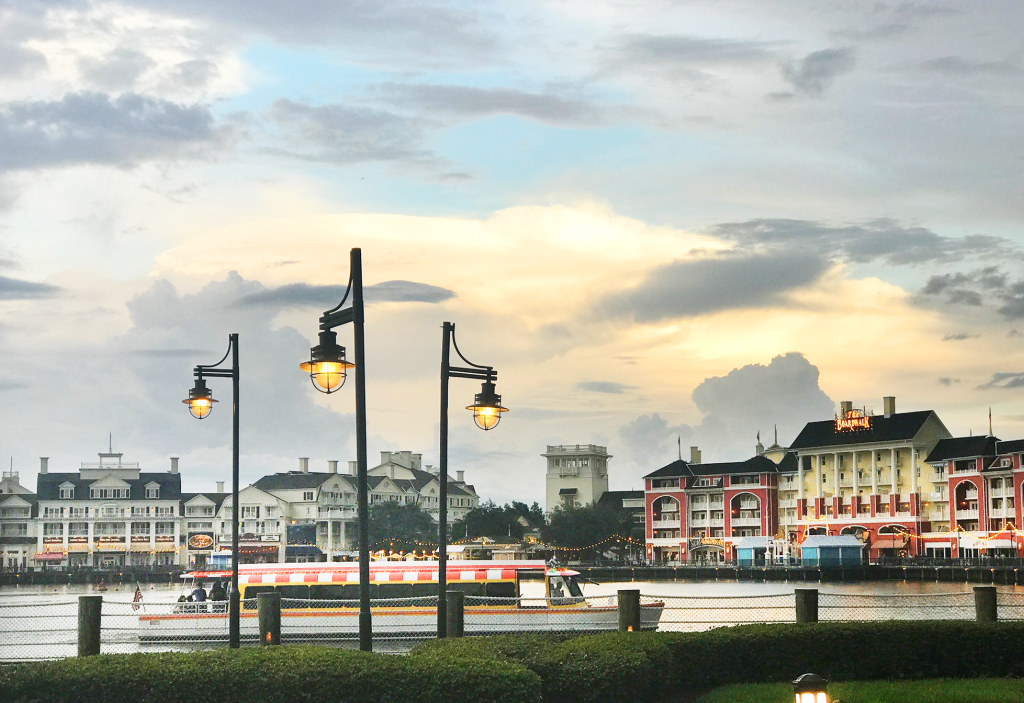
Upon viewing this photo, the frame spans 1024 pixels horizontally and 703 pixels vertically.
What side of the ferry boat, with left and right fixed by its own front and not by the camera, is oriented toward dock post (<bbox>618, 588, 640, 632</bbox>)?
right

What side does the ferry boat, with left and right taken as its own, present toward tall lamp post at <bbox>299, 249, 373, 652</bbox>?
right

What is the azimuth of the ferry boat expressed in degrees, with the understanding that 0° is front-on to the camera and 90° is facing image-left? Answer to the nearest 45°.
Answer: approximately 270°

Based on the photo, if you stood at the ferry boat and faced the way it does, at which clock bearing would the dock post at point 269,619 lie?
The dock post is roughly at 3 o'clock from the ferry boat.

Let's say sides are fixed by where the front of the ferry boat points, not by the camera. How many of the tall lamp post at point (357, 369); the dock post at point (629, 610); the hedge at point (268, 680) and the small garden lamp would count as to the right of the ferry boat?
4

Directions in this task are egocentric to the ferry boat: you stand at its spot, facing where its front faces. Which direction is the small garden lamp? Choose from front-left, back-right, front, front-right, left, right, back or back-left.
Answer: right
